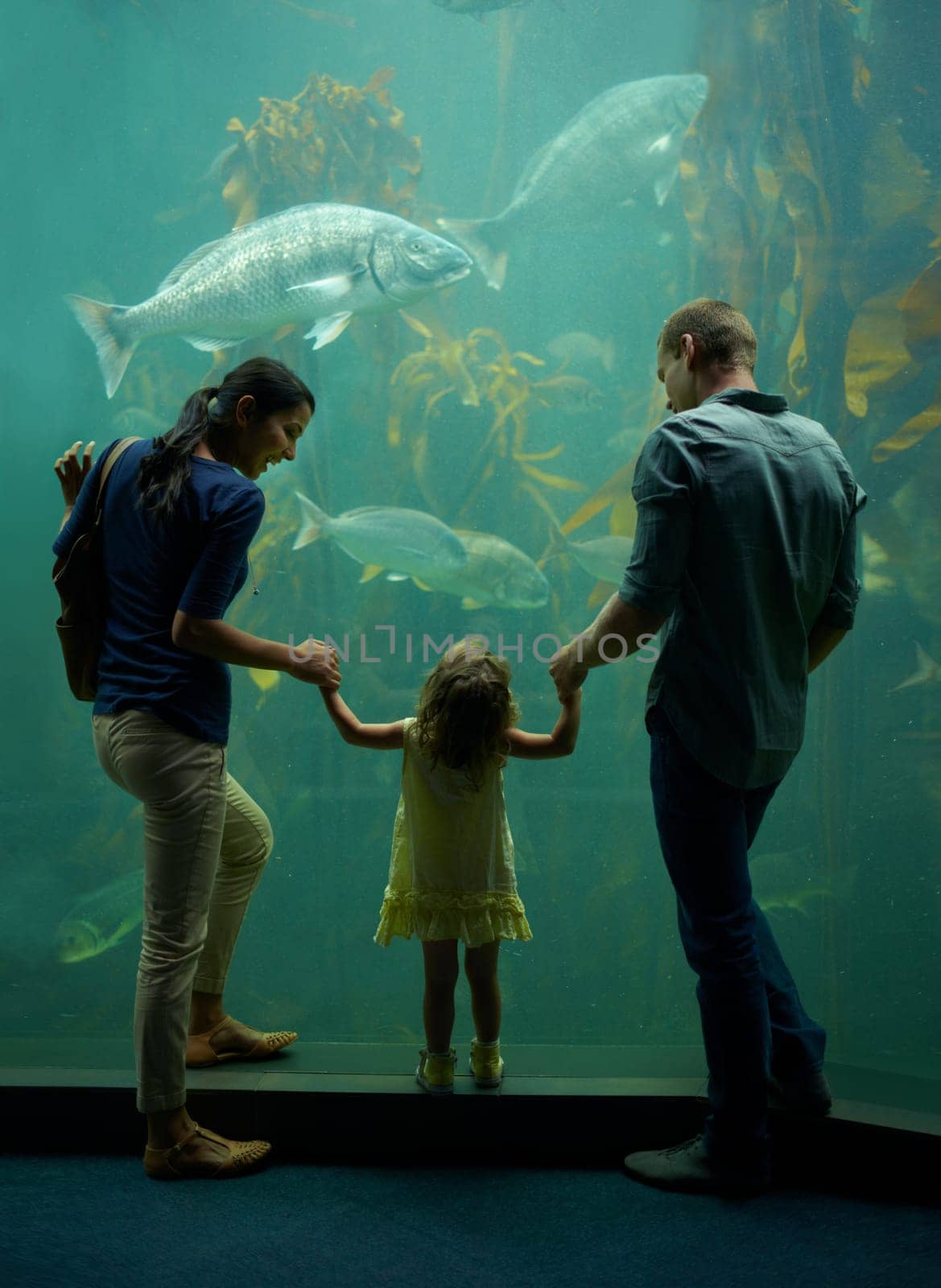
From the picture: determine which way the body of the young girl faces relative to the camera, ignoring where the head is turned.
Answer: away from the camera

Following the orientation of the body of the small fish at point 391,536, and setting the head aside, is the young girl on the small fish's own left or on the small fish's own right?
on the small fish's own right

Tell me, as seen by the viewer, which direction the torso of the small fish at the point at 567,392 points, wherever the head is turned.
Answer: to the viewer's right

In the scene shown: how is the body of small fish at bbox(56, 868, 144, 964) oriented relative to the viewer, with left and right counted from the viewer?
facing to the left of the viewer

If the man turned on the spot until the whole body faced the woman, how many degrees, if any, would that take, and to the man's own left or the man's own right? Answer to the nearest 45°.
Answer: approximately 45° to the man's own left

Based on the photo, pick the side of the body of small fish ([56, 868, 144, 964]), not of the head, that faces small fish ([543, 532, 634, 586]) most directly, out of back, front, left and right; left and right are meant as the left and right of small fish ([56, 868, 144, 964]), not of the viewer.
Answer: back

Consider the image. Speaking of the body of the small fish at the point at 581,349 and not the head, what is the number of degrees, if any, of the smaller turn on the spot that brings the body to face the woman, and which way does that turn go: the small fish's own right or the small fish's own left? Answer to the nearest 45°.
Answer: approximately 90° to the small fish's own left

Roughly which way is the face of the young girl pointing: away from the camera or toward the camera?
away from the camera
